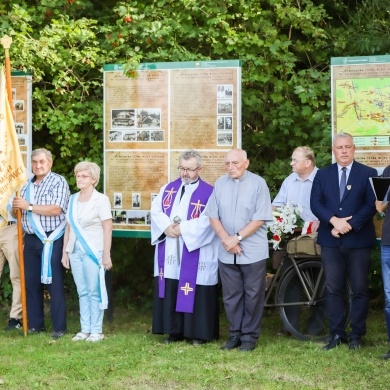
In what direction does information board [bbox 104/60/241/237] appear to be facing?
toward the camera

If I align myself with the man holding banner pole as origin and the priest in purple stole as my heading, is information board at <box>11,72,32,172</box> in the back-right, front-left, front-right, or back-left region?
back-left

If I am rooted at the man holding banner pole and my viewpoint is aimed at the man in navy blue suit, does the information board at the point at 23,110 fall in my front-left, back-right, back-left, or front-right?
back-left

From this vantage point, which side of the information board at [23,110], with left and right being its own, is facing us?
front

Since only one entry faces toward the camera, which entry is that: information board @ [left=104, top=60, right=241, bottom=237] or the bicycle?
the information board

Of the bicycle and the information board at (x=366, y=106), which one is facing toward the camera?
the information board

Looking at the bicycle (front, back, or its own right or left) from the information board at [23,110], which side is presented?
front

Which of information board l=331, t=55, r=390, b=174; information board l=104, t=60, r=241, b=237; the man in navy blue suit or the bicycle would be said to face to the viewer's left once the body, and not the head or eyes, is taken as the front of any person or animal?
the bicycle

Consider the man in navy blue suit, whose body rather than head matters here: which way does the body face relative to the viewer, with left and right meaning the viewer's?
facing the viewer
